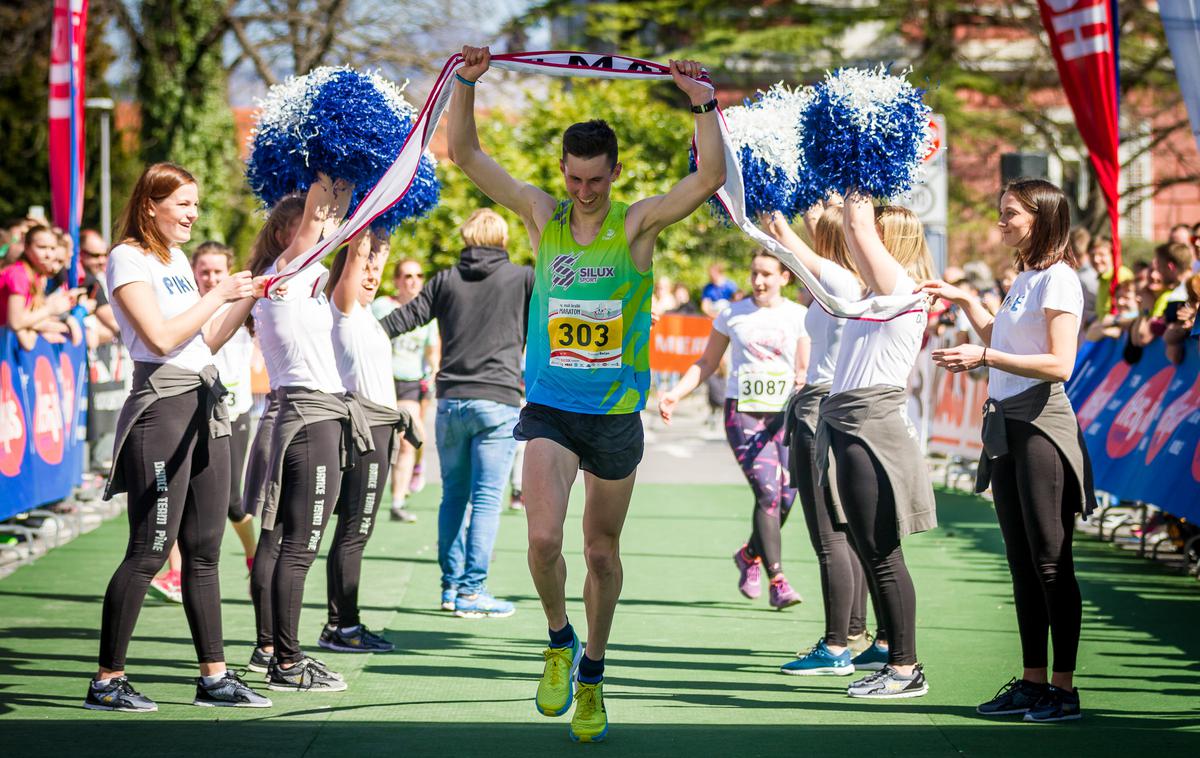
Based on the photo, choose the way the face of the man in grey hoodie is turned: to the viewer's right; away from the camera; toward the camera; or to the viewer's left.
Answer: away from the camera

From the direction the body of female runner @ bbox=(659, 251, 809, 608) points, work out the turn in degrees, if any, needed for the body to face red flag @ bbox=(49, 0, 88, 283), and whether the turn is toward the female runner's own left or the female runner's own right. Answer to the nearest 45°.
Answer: approximately 90° to the female runner's own right

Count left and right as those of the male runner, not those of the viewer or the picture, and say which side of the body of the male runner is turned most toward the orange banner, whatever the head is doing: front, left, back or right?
back

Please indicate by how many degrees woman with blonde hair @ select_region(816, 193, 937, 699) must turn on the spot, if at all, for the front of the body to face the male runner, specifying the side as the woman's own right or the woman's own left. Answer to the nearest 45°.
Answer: approximately 45° to the woman's own left

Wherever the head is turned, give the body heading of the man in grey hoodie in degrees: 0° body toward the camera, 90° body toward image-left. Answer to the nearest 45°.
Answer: approximately 180°

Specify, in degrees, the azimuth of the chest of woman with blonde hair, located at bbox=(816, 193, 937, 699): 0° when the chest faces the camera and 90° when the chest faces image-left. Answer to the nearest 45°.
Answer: approximately 90°

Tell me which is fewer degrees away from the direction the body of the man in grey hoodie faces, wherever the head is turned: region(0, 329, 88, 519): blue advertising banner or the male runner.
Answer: the blue advertising banner

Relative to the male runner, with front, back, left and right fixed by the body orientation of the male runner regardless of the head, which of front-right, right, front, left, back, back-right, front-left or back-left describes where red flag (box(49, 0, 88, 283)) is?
back-right

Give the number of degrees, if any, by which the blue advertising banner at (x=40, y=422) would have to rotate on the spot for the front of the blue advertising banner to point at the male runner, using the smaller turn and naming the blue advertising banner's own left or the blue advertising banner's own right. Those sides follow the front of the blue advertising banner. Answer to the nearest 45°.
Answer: approximately 45° to the blue advertising banner's own right

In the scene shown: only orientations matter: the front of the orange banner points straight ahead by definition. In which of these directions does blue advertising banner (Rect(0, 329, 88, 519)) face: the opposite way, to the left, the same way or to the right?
to the left

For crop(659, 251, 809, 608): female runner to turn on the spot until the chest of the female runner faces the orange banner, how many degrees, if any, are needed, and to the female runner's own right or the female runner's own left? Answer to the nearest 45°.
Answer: approximately 180°
